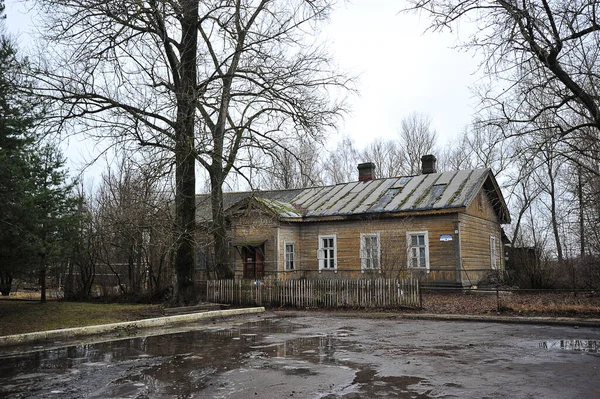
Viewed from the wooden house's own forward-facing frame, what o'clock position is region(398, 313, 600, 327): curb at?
The curb is roughly at 10 o'clock from the wooden house.

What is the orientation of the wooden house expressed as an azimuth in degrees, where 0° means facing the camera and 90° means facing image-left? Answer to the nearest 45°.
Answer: approximately 45°

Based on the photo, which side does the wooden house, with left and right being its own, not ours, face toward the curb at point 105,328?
front

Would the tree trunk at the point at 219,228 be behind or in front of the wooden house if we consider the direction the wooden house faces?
in front
